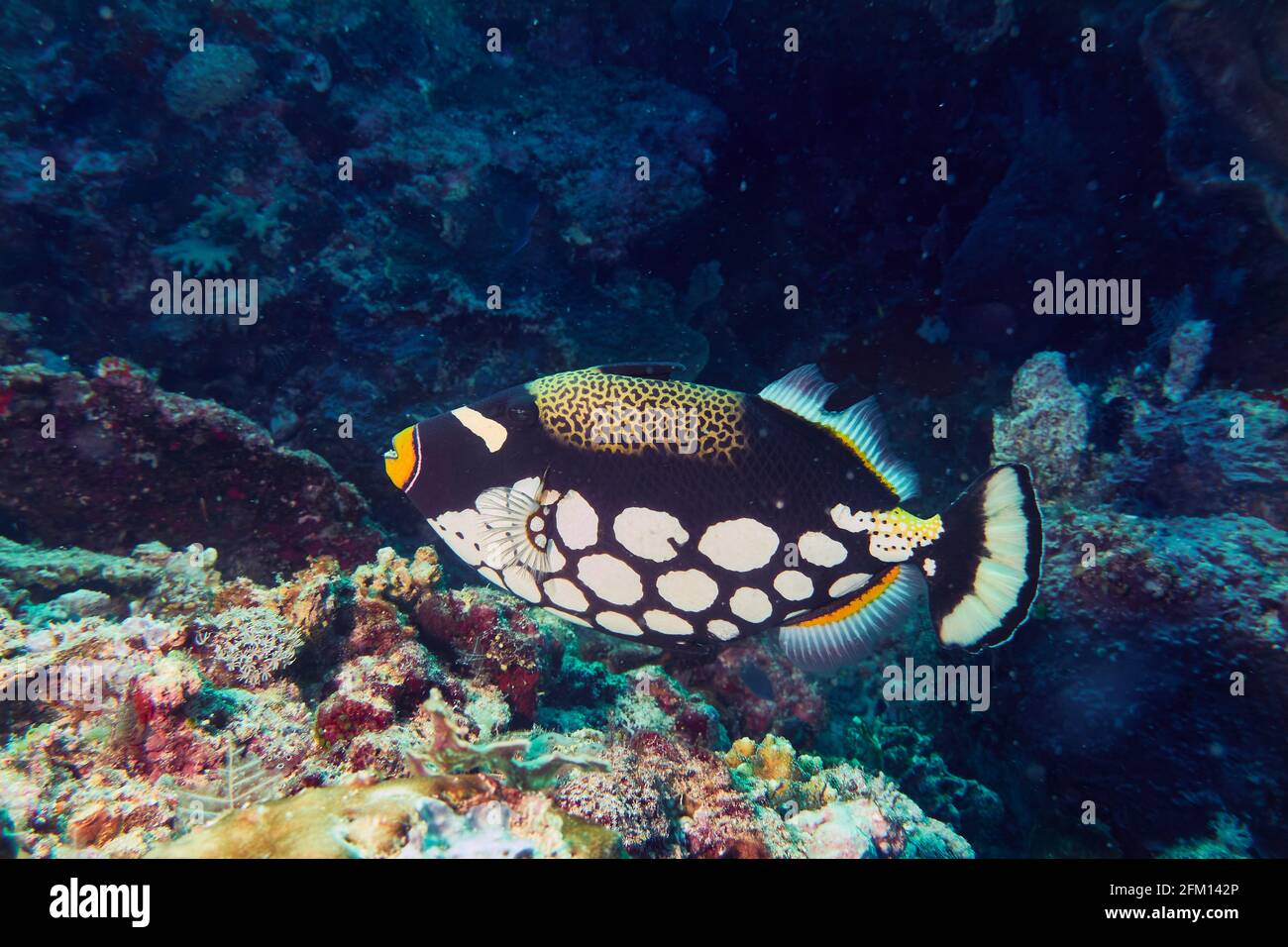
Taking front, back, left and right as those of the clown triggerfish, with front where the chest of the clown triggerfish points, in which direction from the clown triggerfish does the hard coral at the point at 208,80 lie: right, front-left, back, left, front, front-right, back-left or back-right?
front-right

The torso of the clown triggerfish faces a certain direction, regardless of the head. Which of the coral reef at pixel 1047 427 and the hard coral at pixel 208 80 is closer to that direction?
the hard coral

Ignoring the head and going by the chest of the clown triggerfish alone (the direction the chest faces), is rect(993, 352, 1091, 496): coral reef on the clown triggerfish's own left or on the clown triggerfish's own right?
on the clown triggerfish's own right

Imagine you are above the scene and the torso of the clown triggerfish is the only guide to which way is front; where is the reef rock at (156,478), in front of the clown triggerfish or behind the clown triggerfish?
in front

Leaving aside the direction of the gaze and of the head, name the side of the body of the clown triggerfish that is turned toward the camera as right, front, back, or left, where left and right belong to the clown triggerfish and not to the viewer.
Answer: left
